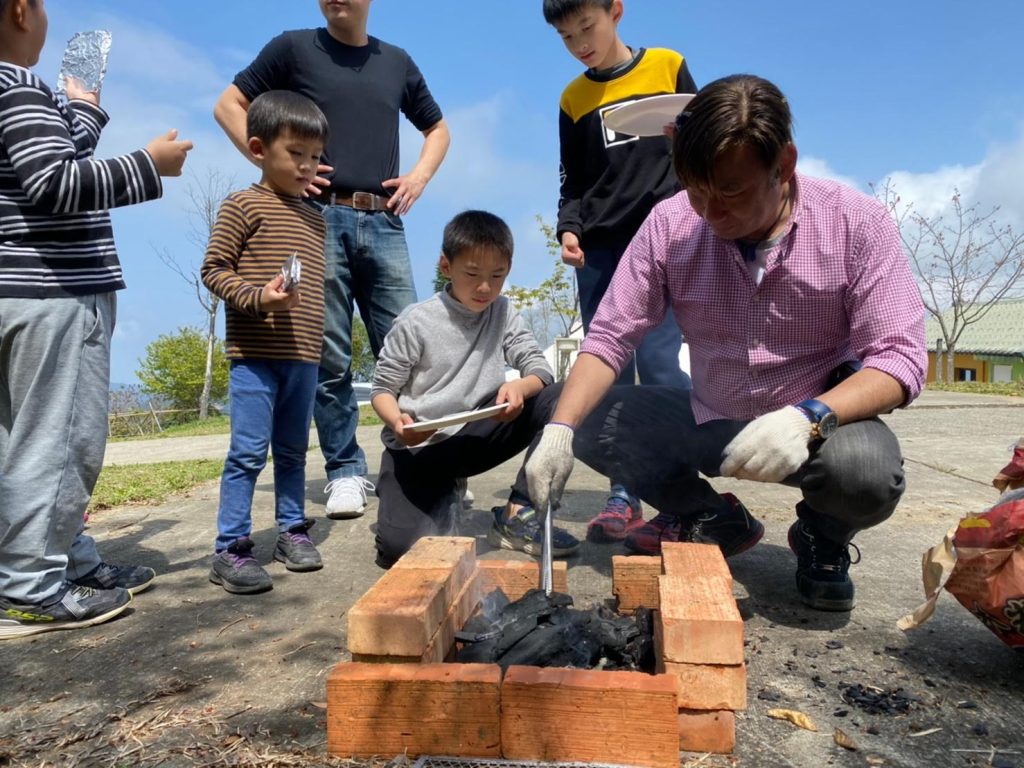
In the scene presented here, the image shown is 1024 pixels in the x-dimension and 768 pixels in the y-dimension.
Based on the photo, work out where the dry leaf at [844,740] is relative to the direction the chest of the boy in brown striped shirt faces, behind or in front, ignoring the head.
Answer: in front

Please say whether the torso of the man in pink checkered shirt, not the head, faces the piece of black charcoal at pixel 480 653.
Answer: yes

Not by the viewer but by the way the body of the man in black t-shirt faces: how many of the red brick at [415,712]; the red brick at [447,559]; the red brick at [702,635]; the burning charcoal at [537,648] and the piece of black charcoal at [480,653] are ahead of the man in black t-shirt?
5

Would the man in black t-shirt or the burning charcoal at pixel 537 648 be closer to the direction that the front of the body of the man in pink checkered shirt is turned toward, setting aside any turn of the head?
the burning charcoal

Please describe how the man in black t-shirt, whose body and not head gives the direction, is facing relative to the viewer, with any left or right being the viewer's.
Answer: facing the viewer

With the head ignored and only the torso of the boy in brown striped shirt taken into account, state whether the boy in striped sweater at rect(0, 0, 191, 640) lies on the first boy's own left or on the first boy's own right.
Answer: on the first boy's own right

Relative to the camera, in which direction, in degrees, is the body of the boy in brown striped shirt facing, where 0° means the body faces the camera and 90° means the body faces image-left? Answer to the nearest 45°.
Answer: approximately 315°

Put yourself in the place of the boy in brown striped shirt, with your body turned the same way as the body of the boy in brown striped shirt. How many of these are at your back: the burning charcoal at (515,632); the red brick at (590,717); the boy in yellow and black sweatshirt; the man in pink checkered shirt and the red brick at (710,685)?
0

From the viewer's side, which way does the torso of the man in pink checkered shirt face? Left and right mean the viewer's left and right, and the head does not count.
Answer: facing the viewer and to the left of the viewer

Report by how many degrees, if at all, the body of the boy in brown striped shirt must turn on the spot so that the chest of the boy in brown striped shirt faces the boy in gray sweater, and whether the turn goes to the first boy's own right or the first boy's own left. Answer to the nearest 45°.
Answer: approximately 45° to the first boy's own left

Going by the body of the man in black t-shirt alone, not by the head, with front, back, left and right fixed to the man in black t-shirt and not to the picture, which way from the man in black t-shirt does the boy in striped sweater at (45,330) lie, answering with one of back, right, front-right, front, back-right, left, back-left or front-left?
front-right

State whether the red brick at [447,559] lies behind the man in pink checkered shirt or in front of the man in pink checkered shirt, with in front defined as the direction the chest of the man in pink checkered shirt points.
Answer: in front

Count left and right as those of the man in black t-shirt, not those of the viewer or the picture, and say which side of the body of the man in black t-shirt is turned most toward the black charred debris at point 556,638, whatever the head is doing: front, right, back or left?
front

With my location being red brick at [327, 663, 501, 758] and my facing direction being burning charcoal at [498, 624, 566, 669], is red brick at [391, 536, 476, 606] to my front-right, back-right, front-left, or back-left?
front-left

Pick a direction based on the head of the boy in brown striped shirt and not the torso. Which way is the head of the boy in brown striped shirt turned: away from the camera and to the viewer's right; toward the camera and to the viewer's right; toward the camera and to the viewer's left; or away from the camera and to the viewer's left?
toward the camera and to the viewer's right

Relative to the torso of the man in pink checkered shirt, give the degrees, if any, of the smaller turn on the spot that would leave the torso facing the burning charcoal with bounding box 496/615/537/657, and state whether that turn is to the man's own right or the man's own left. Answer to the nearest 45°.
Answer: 0° — they already face it

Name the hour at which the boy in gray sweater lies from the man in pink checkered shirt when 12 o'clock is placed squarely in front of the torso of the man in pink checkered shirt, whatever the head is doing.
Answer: The boy in gray sweater is roughly at 2 o'clock from the man in pink checkered shirt.

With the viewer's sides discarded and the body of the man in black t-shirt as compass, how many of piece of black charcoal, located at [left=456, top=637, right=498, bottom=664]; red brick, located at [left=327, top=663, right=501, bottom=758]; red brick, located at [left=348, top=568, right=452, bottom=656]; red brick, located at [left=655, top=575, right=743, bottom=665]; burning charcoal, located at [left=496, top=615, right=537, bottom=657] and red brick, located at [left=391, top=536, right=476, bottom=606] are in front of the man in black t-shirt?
6

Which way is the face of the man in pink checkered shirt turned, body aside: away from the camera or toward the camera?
toward the camera
